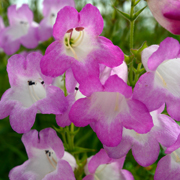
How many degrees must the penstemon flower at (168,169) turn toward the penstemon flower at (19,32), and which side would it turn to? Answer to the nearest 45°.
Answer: approximately 135° to its right

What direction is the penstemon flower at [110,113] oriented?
toward the camera

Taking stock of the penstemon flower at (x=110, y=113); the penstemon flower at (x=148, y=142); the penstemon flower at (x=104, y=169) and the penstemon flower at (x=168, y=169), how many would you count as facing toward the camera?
4

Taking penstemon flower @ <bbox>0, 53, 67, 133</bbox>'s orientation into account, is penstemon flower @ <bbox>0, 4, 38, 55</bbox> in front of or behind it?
behind

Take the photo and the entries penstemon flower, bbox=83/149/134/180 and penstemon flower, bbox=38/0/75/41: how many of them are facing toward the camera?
2

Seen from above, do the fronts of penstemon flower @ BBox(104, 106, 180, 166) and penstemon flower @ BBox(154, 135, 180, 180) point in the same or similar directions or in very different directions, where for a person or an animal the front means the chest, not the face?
same or similar directions

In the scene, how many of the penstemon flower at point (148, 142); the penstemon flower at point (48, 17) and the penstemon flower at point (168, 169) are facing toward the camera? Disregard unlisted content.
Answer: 3

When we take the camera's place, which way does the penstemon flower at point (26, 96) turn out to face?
facing the viewer

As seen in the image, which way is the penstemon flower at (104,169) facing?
toward the camera

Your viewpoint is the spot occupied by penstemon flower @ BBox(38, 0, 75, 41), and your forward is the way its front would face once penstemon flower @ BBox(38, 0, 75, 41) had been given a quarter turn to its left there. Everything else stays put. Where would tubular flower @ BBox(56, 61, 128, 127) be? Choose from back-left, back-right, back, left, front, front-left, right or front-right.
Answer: right
